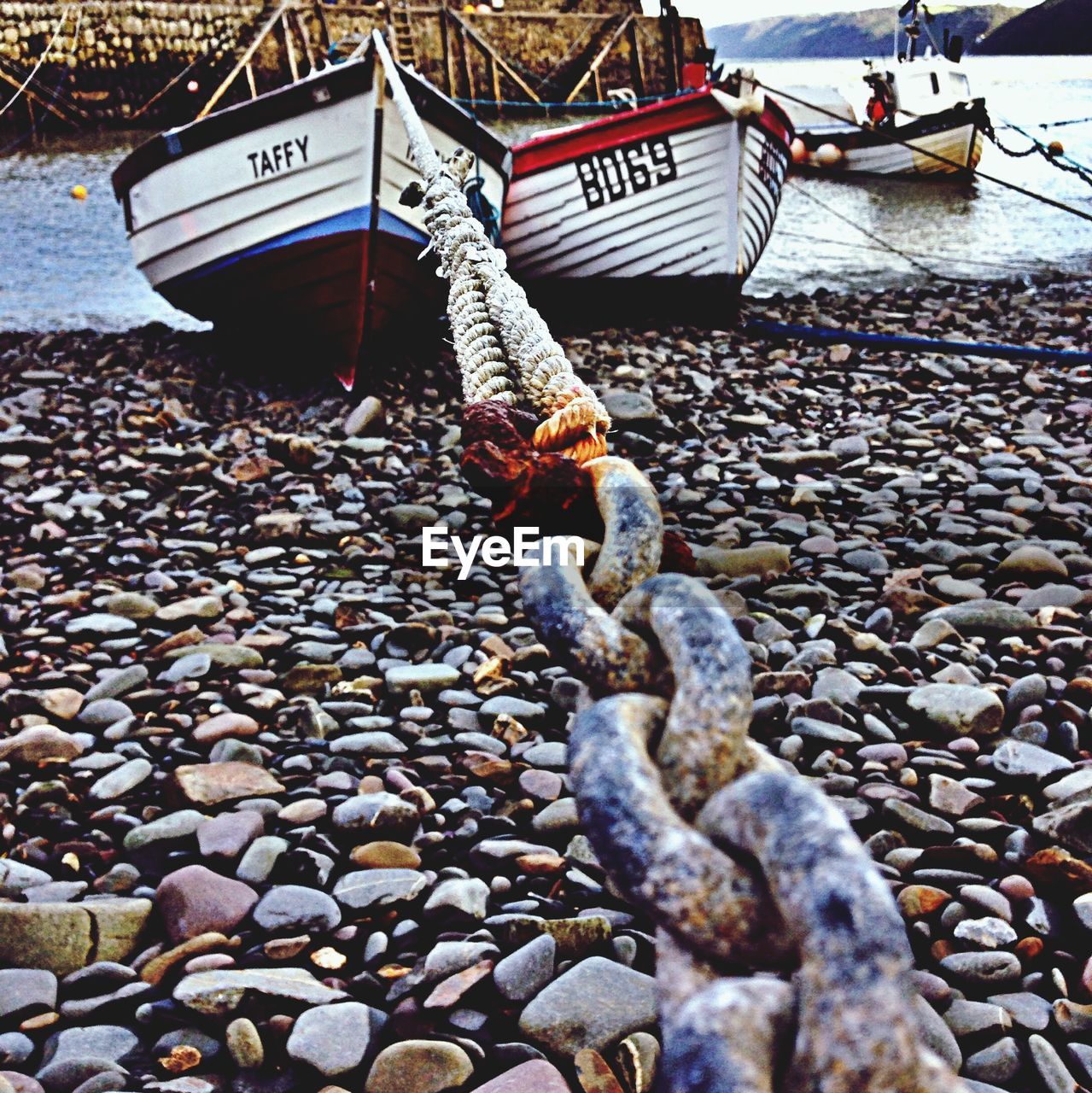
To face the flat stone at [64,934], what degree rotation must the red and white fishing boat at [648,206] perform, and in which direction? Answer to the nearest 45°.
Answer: approximately 45° to its right

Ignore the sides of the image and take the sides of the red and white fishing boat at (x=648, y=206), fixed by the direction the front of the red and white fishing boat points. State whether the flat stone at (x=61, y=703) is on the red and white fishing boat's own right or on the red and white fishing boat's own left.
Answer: on the red and white fishing boat's own right

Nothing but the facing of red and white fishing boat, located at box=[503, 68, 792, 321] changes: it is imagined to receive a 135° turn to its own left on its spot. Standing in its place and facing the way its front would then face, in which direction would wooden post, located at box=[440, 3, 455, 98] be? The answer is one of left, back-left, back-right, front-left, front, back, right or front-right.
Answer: front

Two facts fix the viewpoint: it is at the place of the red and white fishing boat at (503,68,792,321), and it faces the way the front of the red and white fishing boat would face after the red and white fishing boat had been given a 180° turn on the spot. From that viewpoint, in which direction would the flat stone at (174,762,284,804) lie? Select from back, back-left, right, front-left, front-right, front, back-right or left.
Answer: back-left

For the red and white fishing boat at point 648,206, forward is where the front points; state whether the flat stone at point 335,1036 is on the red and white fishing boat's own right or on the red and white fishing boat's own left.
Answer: on the red and white fishing boat's own right

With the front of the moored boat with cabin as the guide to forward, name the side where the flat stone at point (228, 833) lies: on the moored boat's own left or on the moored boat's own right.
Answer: on the moored boat's own right

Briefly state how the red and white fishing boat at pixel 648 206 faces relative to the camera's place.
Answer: facing the viewer and to the right of the viewer

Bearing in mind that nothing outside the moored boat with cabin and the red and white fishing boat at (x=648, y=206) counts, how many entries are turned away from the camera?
0

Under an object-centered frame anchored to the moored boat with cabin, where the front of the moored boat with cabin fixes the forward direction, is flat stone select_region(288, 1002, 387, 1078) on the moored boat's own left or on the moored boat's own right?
on the moored boat's own right

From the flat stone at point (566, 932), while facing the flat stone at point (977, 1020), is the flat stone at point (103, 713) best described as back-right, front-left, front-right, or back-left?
back-left

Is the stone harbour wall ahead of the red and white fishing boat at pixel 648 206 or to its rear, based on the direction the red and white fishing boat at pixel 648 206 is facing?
to the rear
